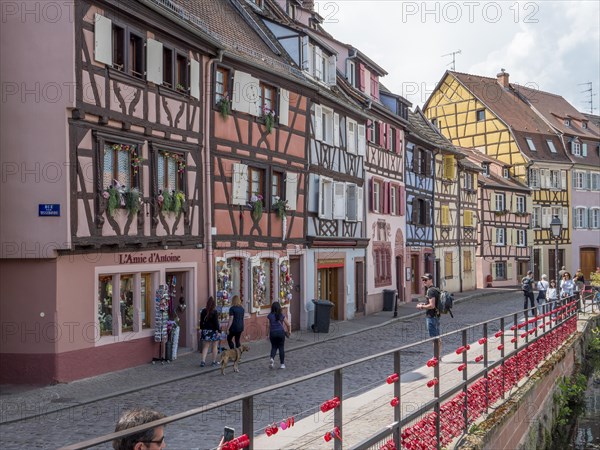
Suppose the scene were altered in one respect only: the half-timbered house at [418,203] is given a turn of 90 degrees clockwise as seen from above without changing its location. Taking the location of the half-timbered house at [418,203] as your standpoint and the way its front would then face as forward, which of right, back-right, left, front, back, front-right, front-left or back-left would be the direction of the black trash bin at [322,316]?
front-left

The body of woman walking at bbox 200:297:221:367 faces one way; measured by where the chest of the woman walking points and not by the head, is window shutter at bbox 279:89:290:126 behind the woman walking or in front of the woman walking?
in front

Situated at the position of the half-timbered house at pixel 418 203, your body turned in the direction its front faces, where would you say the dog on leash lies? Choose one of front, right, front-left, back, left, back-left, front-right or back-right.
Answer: front-right

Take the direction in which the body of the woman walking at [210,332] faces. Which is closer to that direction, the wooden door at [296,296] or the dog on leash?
the wooden door

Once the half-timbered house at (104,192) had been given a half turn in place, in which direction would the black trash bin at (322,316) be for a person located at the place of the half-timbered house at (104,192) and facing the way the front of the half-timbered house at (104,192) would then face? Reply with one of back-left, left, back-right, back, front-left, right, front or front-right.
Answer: right

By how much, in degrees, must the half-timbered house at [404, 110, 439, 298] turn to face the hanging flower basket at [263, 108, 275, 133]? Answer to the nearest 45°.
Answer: approximately 45° to its right

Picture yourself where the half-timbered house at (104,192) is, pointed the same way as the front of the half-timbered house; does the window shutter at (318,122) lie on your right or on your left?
on your left

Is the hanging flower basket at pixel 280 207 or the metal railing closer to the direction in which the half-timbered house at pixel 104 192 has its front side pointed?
the metal railing

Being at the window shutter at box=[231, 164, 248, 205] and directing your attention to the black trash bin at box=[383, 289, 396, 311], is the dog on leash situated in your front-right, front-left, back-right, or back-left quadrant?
back-right

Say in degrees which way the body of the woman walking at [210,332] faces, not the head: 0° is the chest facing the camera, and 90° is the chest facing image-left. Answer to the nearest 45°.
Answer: approximately 180°

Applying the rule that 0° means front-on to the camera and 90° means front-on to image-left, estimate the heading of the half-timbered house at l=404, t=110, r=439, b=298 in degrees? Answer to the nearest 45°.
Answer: approximately 315°

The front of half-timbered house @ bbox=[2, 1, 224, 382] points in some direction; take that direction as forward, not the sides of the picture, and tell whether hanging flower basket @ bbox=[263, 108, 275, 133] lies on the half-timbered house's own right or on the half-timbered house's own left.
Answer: on the half-timbered house's own left

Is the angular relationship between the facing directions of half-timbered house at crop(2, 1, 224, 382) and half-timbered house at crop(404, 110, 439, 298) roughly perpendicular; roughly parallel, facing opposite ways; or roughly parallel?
roughly parallel

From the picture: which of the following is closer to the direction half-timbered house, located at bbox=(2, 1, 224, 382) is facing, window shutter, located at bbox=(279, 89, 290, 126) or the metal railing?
the metal railing

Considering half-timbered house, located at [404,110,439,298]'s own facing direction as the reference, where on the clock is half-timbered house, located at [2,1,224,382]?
half-timbered house, located at [2,1,224,382] is roughly at 2 o'clock from half-timbered house, located at [404,110,439,298].

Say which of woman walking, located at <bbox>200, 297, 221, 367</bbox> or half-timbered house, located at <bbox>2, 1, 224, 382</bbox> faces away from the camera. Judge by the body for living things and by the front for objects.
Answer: the woman walking
